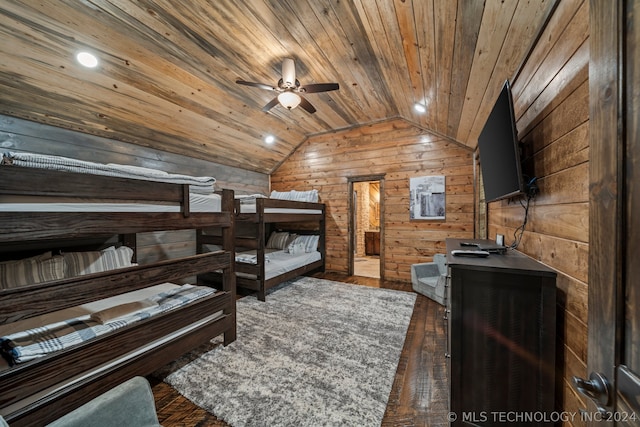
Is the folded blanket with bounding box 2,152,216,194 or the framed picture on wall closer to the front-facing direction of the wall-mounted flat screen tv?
the folded blanket

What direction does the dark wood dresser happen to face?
to the viewer's left

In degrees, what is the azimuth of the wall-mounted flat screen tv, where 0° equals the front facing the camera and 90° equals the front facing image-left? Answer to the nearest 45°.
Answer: approximately 45°

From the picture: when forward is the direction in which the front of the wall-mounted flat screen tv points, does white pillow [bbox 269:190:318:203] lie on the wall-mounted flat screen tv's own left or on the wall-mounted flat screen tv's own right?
on the wall-mounted flat screen tv's own right
